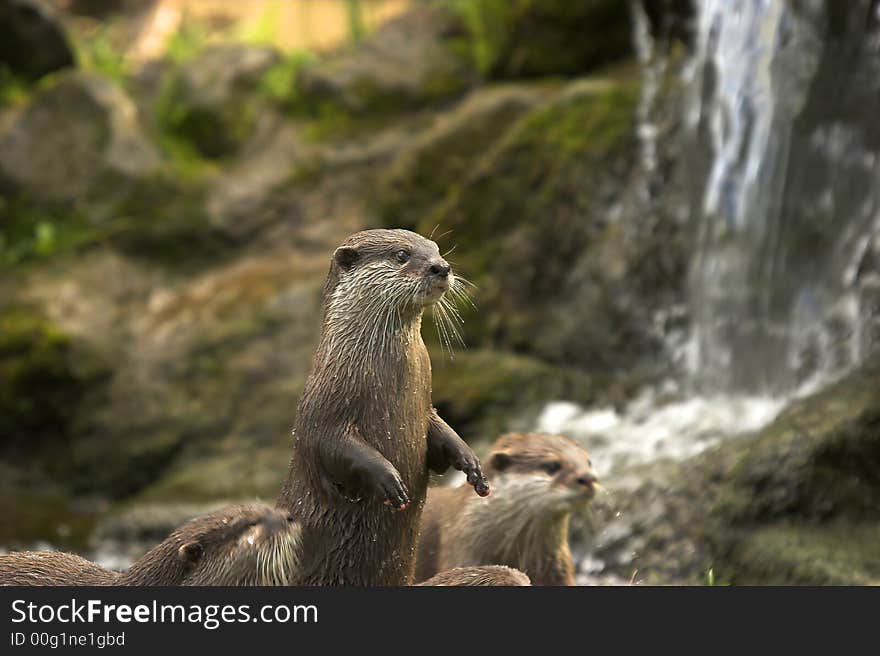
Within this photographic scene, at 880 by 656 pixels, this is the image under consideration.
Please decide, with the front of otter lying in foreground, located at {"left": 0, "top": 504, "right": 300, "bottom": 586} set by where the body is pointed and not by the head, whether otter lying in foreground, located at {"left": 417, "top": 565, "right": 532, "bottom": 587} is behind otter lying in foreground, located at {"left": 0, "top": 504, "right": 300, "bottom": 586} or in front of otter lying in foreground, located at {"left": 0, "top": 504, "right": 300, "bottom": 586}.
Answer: in front

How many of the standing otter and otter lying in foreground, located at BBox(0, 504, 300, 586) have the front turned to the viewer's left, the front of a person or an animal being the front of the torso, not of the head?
0

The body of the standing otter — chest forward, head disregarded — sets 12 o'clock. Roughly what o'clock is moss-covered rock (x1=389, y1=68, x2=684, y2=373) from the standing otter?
The moss-covered rock is roughly at 8 o'clock from the standing otter.

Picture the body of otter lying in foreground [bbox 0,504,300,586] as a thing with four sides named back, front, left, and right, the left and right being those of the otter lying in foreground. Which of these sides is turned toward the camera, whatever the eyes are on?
right

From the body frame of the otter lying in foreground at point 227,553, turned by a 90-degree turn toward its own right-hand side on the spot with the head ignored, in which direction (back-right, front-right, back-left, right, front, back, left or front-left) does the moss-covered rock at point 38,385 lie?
back

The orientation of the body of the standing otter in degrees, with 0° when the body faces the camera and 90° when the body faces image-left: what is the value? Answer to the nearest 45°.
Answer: approximately 315°
